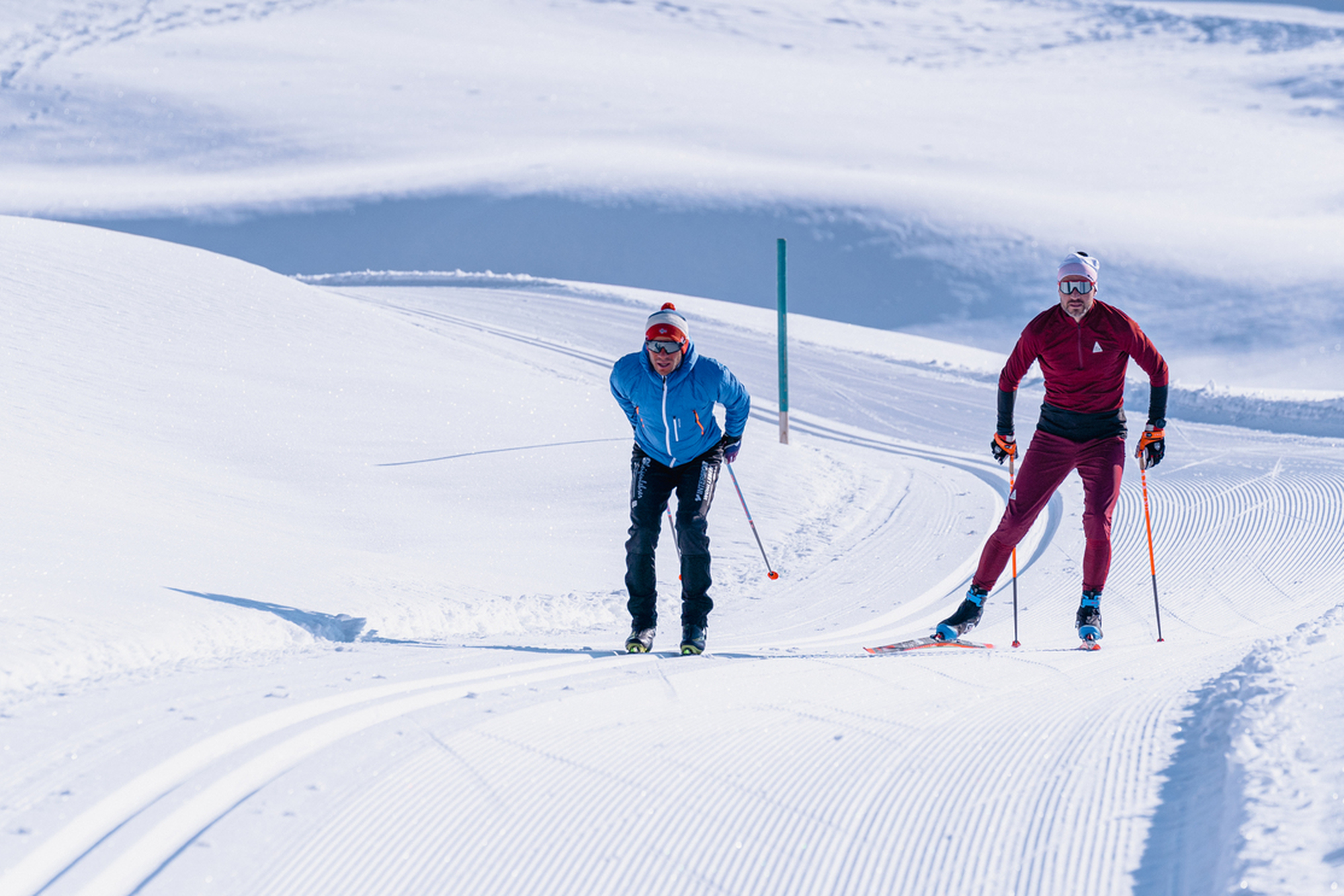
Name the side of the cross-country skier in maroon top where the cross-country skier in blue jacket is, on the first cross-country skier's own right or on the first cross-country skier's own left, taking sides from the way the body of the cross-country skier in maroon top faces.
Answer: on the first cross-country skier's own right

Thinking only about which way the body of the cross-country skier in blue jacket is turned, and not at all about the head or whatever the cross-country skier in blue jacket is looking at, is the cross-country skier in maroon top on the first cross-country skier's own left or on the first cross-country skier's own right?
on the first cross-country skier's own left

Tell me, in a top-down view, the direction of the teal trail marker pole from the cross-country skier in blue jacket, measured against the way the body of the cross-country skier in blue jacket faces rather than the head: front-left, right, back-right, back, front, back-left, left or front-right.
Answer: back

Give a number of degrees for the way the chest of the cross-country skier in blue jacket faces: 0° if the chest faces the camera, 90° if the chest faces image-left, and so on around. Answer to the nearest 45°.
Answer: approximately 0°

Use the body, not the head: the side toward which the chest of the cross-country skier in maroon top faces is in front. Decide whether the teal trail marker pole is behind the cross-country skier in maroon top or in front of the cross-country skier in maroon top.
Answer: behind

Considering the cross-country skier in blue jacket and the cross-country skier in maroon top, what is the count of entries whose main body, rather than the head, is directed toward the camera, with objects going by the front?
2

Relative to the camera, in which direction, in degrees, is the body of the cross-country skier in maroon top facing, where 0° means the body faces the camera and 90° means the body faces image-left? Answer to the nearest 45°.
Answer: approximately 0°
